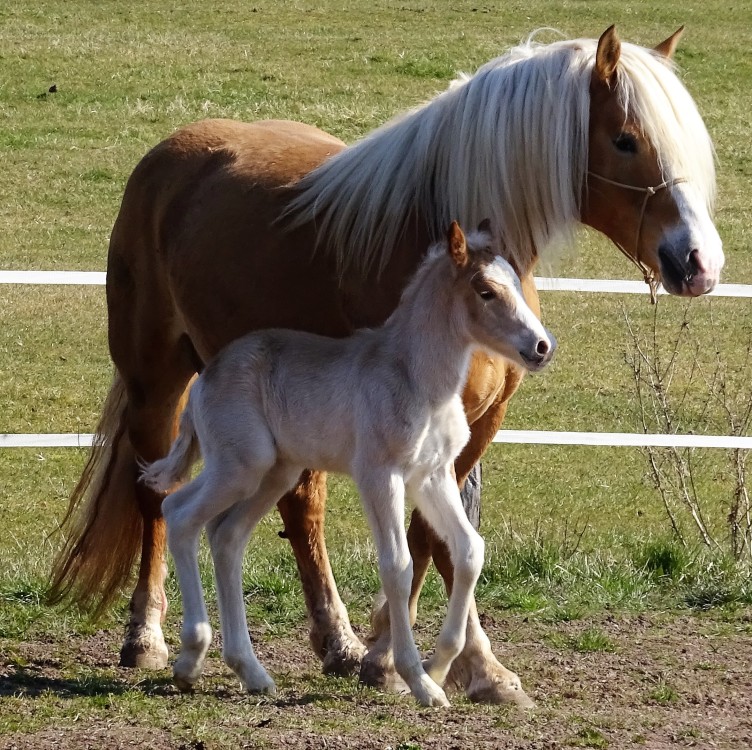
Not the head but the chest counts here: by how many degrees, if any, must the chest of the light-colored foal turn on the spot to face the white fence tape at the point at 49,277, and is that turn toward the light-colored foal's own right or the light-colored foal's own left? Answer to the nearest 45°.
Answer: approximately 180°

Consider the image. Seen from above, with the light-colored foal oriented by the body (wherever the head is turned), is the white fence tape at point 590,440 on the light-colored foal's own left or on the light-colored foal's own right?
on the light-colored foal's own left

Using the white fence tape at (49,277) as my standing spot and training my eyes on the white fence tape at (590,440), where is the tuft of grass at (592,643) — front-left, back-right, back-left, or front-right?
front-right

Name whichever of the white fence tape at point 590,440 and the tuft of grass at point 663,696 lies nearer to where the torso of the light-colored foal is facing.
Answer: the tuft of grass

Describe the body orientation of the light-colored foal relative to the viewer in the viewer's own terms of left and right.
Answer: facing the viewer and to the right of the viewer
